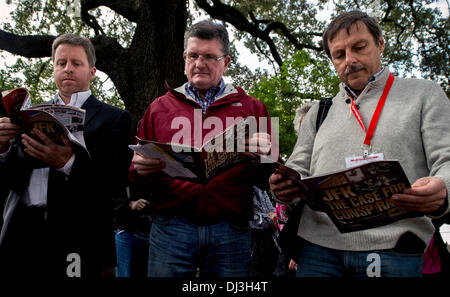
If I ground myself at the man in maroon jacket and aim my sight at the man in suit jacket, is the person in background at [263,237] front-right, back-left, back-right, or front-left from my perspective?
back-right

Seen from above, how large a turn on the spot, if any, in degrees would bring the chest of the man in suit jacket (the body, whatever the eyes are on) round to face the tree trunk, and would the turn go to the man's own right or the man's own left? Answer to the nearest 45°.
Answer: approximately 135° to the man's own right

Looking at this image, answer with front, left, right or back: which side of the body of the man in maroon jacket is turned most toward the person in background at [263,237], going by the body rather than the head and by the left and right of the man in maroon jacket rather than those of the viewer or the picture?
back

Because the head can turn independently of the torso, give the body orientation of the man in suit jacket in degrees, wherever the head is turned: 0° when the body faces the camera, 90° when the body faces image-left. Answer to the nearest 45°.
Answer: approximately 45°

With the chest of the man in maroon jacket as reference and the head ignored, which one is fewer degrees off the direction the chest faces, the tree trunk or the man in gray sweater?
the man in gray sweater

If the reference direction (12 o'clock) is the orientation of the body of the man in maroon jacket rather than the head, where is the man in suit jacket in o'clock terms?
The man in suit jacket is roughly at 3 o'clock from the man in maroon jacket.

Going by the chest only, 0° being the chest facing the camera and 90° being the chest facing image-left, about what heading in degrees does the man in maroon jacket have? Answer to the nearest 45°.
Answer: approximately 0°

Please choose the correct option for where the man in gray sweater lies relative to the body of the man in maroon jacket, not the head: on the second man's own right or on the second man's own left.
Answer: on the second man's own left
